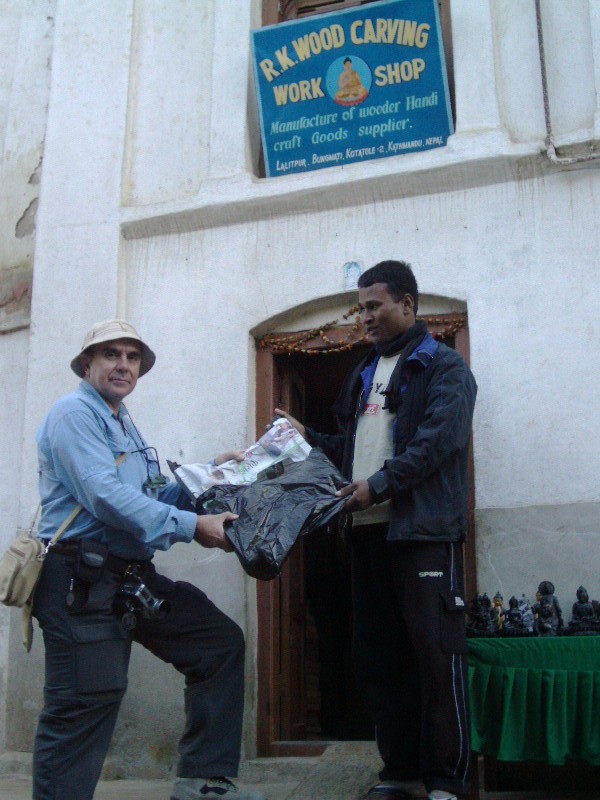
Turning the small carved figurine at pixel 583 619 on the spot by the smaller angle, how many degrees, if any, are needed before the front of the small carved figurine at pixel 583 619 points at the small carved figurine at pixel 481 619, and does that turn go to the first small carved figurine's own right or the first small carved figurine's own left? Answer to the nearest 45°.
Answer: approximately 90° to the first small carved figurine's own right

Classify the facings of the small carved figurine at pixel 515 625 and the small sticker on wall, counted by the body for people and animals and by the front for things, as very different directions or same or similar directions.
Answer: same or similar directions

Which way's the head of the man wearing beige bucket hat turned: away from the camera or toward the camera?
toward the camera

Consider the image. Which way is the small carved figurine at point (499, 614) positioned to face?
toward the camera

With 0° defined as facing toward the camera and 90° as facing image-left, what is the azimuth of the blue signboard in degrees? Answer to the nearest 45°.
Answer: approximately 0°

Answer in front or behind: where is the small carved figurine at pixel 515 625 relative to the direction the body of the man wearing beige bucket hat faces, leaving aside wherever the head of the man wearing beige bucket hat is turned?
in front

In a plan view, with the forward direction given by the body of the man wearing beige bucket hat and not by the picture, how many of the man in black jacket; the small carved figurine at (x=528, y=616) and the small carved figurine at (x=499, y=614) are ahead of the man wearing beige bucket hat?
3

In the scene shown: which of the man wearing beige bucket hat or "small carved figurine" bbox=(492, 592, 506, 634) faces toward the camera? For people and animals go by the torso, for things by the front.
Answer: the small carved figurine

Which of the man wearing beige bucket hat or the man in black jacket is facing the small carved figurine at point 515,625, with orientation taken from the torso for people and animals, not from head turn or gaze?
the man wearing beige bucket hat

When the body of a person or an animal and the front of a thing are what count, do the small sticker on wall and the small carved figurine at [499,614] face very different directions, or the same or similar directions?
same or similar directions

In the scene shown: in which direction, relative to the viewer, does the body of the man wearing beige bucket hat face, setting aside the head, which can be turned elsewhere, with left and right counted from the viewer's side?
facing to the right of the viewer
